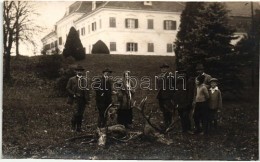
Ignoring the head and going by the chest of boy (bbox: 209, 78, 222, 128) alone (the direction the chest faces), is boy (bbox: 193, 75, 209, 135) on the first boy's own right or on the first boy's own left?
on the first boy's own right

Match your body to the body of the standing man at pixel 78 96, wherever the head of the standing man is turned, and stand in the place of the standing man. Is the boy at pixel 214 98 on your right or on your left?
on your left

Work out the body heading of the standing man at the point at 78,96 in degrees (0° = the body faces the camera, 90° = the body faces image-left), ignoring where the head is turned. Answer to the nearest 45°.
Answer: approximately 0°

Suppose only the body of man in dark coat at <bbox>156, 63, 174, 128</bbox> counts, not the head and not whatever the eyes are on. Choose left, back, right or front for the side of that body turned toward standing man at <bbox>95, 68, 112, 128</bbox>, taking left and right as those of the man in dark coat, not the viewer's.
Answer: right

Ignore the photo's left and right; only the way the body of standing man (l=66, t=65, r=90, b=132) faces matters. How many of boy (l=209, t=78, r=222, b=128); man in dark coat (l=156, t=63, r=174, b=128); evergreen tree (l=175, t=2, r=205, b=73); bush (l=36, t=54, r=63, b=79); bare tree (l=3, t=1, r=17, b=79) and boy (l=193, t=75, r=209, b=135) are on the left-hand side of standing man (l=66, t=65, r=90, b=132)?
4

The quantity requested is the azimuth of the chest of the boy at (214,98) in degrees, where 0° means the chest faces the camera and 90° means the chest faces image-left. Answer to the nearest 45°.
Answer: approximately 0°

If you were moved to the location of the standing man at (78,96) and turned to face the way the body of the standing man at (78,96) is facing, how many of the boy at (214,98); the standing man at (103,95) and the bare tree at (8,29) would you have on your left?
2
